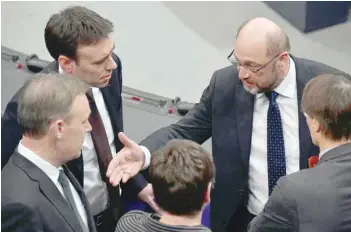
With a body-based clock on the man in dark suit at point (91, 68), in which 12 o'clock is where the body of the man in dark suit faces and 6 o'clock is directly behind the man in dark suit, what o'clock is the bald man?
The bald man is roughly at 11 o'clock from the man in dark suit.

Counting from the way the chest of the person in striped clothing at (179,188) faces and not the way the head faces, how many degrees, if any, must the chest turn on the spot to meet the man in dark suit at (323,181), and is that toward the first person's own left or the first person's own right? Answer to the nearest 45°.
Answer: approximately 90° to the first person's own right

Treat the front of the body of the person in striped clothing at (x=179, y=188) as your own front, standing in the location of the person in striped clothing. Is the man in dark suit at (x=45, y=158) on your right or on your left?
on your left

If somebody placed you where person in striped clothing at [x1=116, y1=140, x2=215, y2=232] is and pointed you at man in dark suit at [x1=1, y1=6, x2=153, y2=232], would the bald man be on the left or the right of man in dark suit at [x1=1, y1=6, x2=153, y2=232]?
right

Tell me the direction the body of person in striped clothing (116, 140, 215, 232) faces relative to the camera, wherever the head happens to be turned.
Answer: away from the camera

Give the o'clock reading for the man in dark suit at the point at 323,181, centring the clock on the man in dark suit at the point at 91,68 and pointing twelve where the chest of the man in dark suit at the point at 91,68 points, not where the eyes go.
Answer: the man in dark suit at the point at 323,181 is roughly at 12 o'clock from the man in dark suit at the point at 91,68.

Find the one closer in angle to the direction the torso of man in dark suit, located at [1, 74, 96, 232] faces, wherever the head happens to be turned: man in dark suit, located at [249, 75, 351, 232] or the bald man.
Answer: the man in dark suit

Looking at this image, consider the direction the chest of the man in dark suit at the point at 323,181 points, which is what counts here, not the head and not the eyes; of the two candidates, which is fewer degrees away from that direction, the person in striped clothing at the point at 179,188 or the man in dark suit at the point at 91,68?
the man in dark suit

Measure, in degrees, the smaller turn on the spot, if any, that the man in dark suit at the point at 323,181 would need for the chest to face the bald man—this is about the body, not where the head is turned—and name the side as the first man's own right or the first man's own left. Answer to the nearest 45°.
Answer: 0° — they already face them

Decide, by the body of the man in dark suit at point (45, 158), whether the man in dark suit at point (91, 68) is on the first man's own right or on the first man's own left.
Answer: on the first man's own left

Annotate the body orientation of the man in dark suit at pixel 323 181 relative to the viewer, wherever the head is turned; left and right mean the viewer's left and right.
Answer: facing away from the viewer and to the left of the viewer

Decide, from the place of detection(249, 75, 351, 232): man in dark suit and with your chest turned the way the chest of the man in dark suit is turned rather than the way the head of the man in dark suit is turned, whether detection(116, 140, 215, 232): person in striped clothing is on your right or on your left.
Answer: on your left
